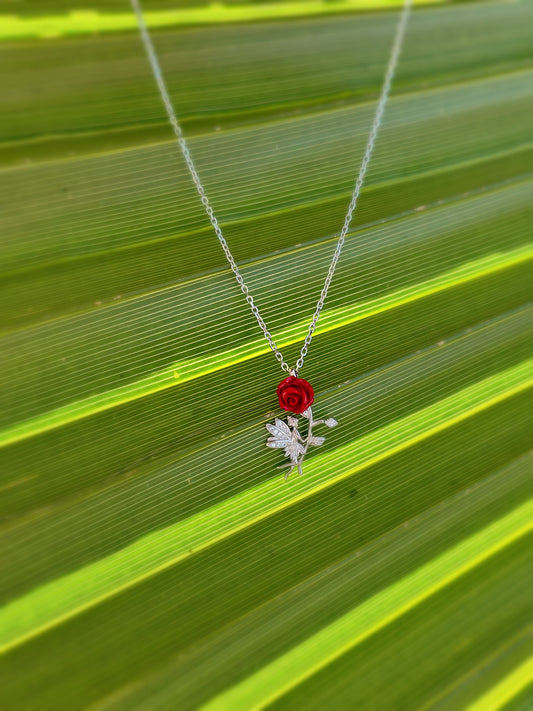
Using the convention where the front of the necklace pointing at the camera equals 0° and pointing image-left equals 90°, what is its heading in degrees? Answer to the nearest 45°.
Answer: approximately 0°
